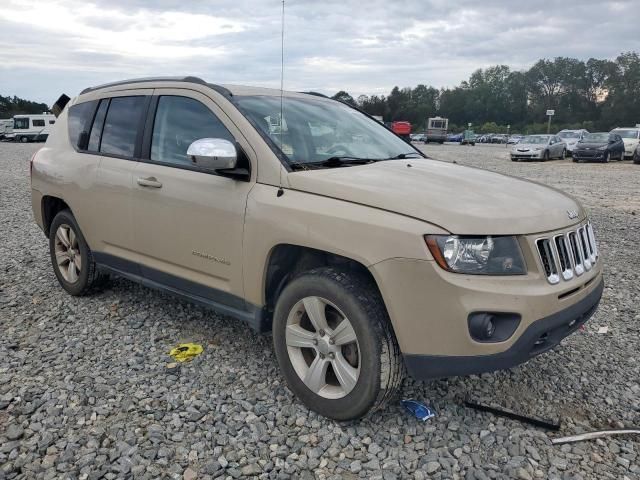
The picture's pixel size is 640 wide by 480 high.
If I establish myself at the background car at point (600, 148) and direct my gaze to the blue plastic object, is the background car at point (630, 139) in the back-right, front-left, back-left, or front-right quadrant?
back-left

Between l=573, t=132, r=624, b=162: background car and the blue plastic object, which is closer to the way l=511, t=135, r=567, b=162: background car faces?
the blue plastic object

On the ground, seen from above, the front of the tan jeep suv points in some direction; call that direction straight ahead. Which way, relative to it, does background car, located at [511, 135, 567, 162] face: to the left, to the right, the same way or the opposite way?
to the right

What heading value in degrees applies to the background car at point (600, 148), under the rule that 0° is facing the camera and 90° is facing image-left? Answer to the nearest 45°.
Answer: approximately 45°

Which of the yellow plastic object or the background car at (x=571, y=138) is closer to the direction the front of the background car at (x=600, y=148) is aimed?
the yellow plastic object

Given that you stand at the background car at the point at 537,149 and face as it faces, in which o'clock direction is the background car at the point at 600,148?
the background car at the point at 600,148 is roughly at 8 o'clock from the background car at the point at 537,149.

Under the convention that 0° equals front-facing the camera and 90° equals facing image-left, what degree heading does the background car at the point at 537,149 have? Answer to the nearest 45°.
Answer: approximately 45°

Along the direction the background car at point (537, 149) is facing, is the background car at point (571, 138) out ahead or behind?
behind

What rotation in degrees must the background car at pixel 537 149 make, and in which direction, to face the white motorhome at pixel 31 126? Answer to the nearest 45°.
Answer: approximately 45° to its right

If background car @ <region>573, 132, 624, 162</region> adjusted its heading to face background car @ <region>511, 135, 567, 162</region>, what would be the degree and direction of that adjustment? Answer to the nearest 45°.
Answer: approximately 45° to its right

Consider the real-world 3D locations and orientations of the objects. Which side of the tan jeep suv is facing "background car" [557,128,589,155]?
left
